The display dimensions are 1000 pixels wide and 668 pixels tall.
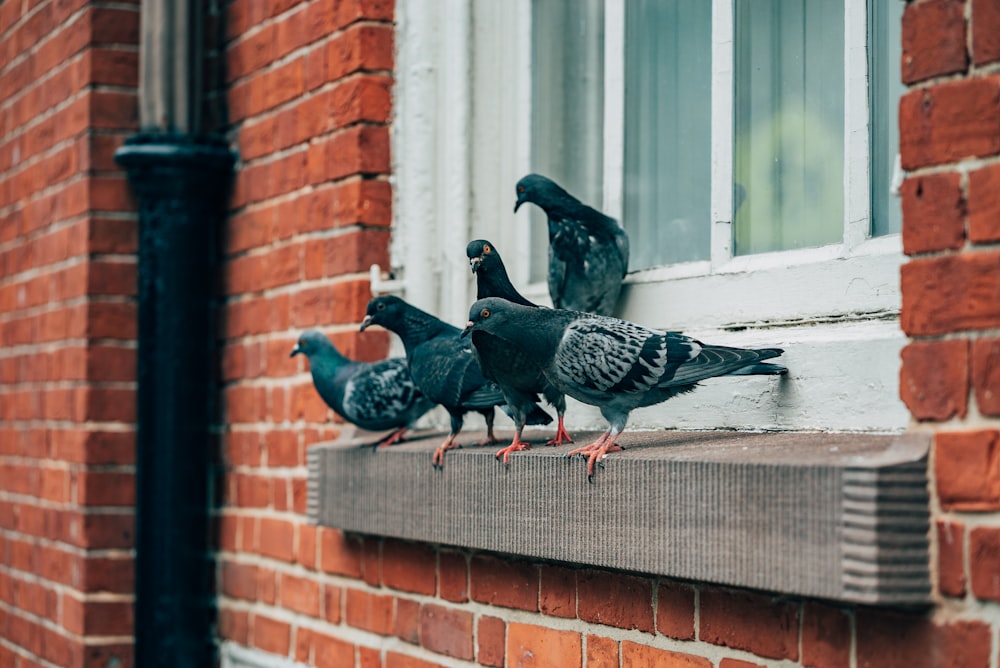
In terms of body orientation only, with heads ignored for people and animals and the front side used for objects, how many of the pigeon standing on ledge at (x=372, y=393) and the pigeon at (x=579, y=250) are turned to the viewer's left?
2

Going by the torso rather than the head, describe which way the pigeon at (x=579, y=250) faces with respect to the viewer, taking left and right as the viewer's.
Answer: facing to the left of the viewer

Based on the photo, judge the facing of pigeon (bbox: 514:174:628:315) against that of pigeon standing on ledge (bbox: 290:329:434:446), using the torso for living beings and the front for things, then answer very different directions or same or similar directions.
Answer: same or similar directions

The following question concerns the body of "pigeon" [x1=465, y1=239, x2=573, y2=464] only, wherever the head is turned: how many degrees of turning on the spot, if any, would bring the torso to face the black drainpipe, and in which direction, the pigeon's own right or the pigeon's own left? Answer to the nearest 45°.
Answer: approximately 90° to the pigeon's own right

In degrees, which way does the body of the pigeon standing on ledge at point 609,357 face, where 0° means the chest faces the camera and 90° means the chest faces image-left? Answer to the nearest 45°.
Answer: approximately 90°

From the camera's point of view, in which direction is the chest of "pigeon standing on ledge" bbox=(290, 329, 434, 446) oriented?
to the viewer's left
